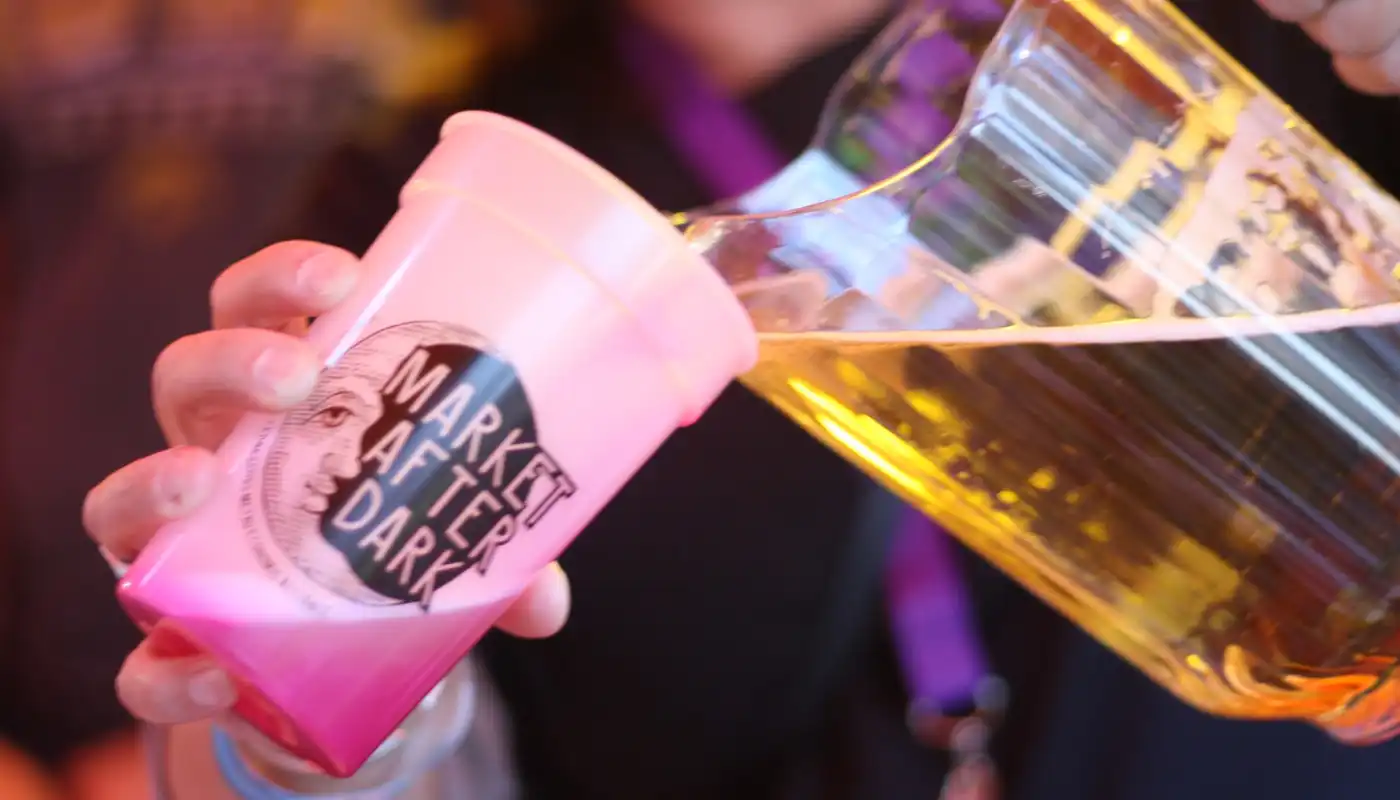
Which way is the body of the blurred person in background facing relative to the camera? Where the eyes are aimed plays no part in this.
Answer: toward the camera
